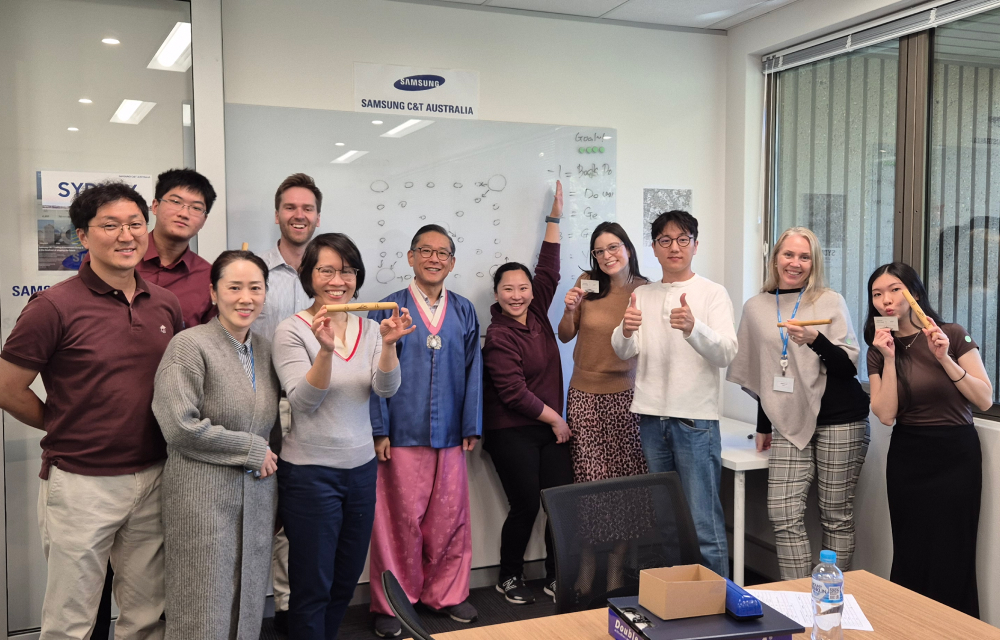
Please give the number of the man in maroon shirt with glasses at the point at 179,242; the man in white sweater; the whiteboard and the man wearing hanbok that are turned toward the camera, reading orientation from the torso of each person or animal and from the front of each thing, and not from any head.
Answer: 4

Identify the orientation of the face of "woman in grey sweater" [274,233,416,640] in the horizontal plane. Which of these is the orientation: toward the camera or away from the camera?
toward the camera

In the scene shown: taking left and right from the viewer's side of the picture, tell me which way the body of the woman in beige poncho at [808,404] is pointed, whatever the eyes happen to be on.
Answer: facing the viewer

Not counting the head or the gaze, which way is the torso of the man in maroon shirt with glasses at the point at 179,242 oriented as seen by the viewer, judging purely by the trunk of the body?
toward the camera

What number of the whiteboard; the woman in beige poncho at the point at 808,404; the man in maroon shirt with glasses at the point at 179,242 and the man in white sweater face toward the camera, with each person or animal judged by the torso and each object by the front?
4

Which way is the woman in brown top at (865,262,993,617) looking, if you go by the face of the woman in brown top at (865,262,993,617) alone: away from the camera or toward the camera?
toward the camera

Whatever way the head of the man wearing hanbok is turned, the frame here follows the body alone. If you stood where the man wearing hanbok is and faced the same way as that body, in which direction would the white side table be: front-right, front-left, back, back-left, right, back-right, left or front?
left

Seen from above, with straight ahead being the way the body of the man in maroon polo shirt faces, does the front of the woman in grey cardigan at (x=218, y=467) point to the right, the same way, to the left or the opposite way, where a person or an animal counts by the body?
the same way

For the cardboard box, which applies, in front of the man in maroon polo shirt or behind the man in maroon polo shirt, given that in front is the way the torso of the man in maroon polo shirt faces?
in front

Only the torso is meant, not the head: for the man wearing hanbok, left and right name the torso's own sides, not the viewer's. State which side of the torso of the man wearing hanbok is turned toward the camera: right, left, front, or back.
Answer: front

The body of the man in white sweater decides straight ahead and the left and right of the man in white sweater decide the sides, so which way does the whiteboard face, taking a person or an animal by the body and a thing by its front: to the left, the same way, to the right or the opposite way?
the same way

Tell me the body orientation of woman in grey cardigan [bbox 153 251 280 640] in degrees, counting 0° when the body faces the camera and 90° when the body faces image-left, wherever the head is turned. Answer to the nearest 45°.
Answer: approximately 315°

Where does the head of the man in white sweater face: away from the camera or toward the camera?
toward the camera

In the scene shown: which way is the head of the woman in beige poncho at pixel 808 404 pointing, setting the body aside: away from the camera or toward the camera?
toward the camera

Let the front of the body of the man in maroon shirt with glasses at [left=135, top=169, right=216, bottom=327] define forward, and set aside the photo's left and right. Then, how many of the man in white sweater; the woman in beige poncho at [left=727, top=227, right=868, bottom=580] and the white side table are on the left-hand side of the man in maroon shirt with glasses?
3

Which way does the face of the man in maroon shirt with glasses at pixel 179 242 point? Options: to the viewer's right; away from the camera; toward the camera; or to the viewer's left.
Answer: toward the camera

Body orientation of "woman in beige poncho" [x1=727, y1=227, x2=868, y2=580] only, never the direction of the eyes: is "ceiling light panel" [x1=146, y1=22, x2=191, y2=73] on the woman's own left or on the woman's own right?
on the woman's own right
